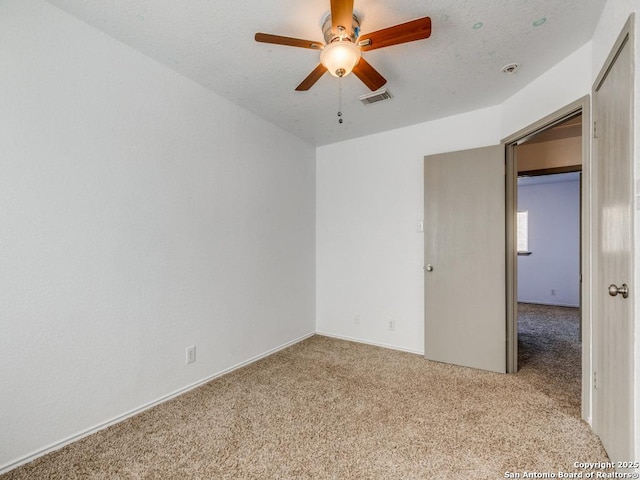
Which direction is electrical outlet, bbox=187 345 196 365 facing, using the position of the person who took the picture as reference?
facing the viewer and to the right of the viewer

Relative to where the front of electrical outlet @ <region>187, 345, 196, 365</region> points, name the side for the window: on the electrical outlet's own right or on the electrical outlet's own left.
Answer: on the electrical outlet's own left
